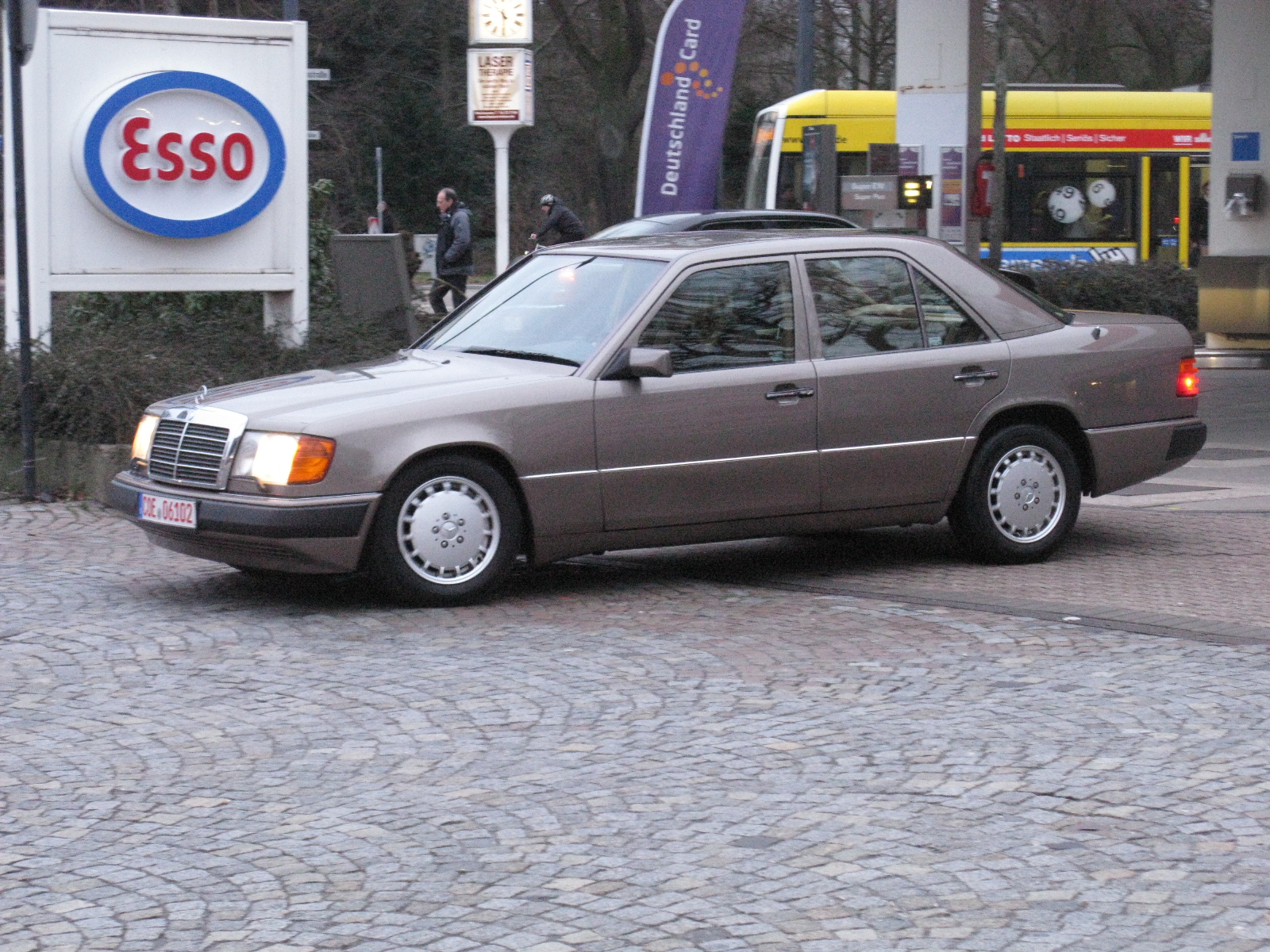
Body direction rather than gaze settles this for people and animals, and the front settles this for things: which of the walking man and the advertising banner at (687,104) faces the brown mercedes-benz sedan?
the advertising banner

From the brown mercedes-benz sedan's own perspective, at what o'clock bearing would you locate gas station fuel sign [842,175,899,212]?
The gas station fuel sign is roughly at 5 o'clock from the brown mercedes-benz sedan.

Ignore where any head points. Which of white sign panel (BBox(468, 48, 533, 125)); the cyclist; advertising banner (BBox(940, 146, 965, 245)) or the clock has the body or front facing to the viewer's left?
the cyclist

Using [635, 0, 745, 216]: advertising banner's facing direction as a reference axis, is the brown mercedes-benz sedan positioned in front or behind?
in front

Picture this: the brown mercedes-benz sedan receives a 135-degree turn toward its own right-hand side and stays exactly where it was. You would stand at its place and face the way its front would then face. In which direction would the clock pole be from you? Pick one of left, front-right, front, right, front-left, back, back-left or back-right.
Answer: front

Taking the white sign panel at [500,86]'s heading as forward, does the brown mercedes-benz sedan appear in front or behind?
in front

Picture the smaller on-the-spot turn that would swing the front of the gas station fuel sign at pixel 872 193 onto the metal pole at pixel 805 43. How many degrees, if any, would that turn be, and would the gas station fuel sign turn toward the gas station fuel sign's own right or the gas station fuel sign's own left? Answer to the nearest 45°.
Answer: approximately 180°
